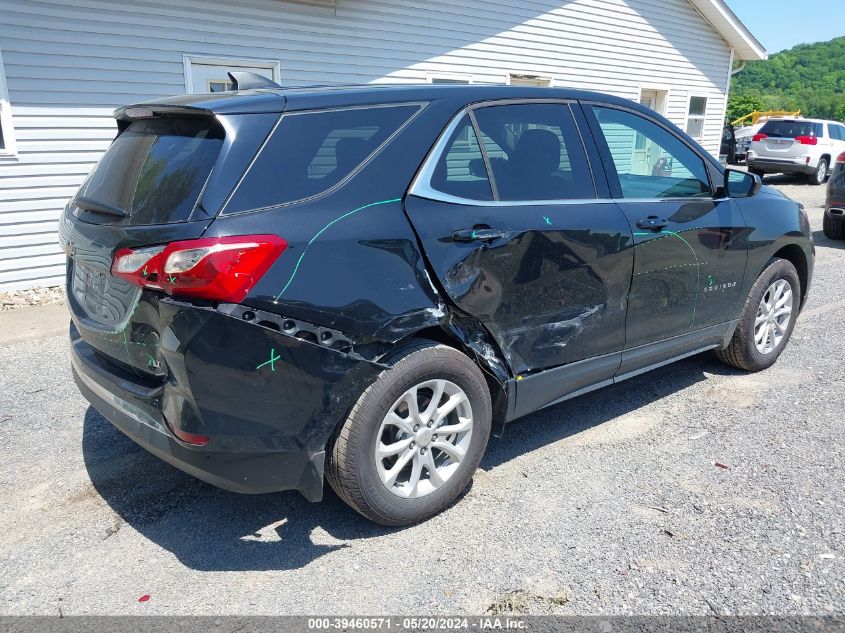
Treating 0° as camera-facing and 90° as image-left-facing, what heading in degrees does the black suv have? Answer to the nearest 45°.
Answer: approximately 225°

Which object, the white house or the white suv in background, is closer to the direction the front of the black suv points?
the white suv in background

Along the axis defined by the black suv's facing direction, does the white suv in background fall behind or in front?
in front

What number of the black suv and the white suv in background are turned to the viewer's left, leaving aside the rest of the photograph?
0

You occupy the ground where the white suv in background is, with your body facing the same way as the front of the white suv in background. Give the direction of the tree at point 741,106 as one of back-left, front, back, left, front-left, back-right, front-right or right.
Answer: front-left

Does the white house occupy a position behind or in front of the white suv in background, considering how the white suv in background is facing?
behind

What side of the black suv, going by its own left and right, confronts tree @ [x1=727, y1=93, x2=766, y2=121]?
front

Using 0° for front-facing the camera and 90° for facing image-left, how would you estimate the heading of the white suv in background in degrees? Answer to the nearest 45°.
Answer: approximately 225°
